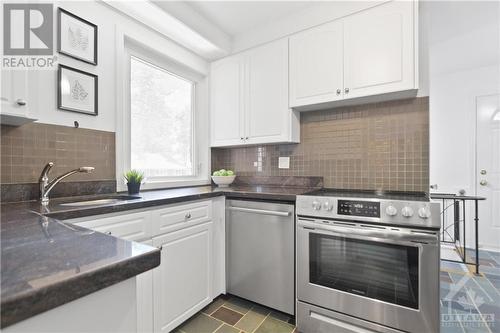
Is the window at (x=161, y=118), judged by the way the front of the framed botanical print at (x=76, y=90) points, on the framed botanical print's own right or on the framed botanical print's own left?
on the framed botanical print's own left

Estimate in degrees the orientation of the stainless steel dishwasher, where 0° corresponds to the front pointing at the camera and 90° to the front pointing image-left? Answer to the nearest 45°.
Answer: approximately 45°

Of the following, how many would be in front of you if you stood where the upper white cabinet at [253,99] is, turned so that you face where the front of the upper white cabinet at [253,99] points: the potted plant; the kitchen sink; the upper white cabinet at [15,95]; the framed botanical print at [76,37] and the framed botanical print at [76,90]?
5

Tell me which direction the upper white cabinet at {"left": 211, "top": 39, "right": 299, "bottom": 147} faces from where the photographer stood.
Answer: facing the viewer and to the left of the viewer

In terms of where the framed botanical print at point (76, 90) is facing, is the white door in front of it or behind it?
in front

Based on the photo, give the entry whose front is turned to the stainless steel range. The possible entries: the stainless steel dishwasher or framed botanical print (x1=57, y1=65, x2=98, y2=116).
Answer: the framed botanical print

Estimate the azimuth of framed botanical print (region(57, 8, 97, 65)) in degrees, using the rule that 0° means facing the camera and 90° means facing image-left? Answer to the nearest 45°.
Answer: approximately 315°

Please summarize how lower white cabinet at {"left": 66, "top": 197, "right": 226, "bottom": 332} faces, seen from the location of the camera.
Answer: facing the viewer and to the right of the viewer

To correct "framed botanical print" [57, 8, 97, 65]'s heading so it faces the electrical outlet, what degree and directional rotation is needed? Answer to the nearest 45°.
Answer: approximately 45° to its left

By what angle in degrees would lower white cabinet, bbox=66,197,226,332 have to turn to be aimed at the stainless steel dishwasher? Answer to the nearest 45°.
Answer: approximately 45° to its left

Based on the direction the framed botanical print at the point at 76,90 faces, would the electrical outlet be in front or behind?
in front
